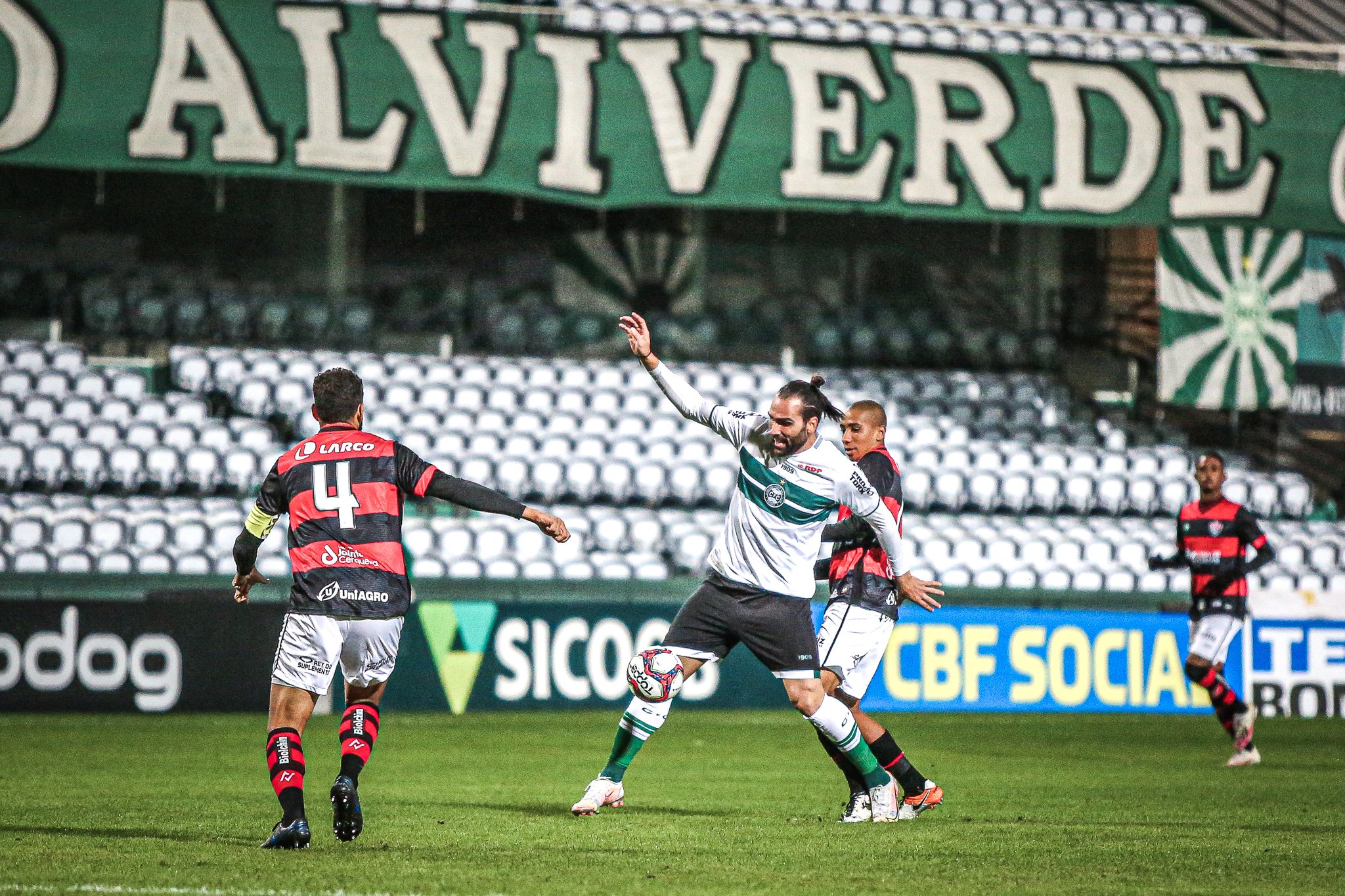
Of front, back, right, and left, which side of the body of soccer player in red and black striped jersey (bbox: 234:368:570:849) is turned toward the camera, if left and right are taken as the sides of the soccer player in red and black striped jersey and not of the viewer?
back

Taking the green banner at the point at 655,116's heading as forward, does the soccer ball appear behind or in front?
in front

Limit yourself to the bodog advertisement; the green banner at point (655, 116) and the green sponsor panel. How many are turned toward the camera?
3

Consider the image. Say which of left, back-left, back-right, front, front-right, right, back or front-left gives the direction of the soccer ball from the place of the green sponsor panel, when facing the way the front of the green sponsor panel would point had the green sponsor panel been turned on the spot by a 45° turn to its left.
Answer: front-right

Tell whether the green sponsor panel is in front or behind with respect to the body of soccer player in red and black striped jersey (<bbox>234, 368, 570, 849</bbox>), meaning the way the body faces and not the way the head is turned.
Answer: in front

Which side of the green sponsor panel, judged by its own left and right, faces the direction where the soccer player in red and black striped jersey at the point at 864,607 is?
front

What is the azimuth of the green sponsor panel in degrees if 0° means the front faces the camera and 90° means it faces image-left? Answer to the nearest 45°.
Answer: approximately 0°

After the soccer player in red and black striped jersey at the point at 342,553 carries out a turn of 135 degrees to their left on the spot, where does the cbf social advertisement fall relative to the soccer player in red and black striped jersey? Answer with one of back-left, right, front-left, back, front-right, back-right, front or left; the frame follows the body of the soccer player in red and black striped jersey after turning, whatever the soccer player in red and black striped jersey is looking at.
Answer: back

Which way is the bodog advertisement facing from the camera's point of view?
toward the camera

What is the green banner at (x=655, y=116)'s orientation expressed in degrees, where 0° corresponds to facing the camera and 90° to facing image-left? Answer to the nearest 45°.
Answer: approximately 0°

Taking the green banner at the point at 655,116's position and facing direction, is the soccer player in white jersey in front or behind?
in front

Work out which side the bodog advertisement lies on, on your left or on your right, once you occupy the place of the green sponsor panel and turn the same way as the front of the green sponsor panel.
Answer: on your right

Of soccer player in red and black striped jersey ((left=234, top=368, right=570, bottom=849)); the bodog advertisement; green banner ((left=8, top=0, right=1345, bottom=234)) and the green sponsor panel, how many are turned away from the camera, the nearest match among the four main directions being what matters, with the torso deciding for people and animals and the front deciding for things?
1

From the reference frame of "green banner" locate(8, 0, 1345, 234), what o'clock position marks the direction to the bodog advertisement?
The bodog advertisement is roughly at 1 o'clock from the green banner.
